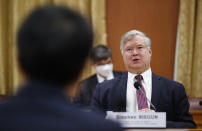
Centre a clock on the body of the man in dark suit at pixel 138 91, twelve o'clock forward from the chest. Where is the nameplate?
The nameplate is roughly at 12 o'clock from the man in dark suit.

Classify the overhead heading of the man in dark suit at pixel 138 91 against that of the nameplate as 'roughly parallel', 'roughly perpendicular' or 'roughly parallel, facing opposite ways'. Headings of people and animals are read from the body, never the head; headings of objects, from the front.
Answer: roughly parallel

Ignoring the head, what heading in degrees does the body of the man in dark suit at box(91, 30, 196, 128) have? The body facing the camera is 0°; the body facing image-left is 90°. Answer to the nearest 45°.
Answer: approximately 0°

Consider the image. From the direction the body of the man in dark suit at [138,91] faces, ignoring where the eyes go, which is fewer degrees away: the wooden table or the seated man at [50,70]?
the seated man

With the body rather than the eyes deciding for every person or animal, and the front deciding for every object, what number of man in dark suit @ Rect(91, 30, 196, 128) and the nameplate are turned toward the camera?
2

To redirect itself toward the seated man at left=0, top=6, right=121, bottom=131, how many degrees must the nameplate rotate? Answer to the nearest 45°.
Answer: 0° — it already faces them

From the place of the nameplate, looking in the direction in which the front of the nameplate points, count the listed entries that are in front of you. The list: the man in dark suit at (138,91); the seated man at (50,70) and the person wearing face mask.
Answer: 1

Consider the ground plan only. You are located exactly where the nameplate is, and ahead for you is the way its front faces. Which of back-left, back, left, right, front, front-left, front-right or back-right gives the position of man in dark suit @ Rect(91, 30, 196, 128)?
back

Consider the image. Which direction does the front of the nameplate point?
toward the camera

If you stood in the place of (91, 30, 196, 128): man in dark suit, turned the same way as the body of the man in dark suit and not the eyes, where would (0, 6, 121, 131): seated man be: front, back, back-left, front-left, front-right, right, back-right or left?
front
